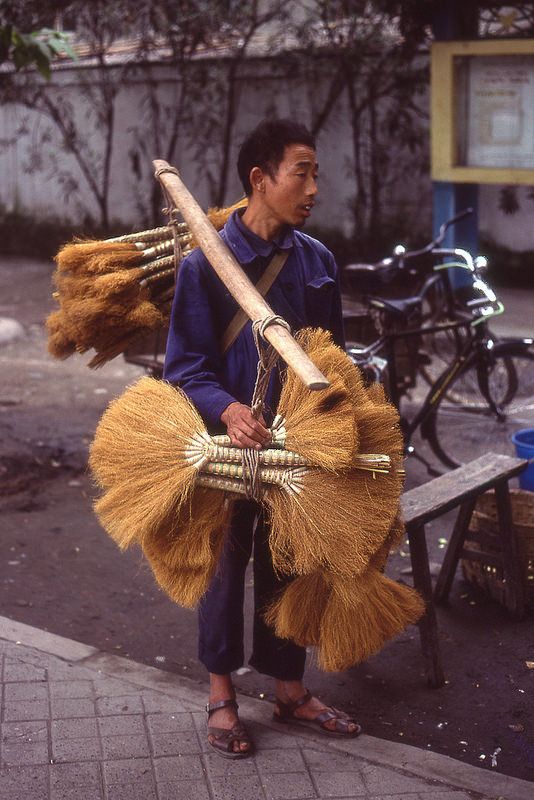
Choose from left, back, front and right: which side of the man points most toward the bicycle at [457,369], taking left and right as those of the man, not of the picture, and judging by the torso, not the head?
left

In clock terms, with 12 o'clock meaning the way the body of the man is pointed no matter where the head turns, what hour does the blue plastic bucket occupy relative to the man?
The blue plastic bucket is roughly at 9 o'clock from the man.

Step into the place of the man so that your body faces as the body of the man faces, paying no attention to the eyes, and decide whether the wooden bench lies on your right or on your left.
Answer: on your left

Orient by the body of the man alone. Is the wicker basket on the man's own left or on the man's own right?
on the man's own left

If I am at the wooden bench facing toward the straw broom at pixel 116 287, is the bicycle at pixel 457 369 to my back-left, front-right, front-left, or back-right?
back-right

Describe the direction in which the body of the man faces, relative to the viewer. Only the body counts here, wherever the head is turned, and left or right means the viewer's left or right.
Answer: facing the viewer and to the right of the viewer

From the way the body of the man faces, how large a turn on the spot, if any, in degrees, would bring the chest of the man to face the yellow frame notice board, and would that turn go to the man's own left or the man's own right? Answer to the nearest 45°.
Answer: approximately 135° to the man's own left
